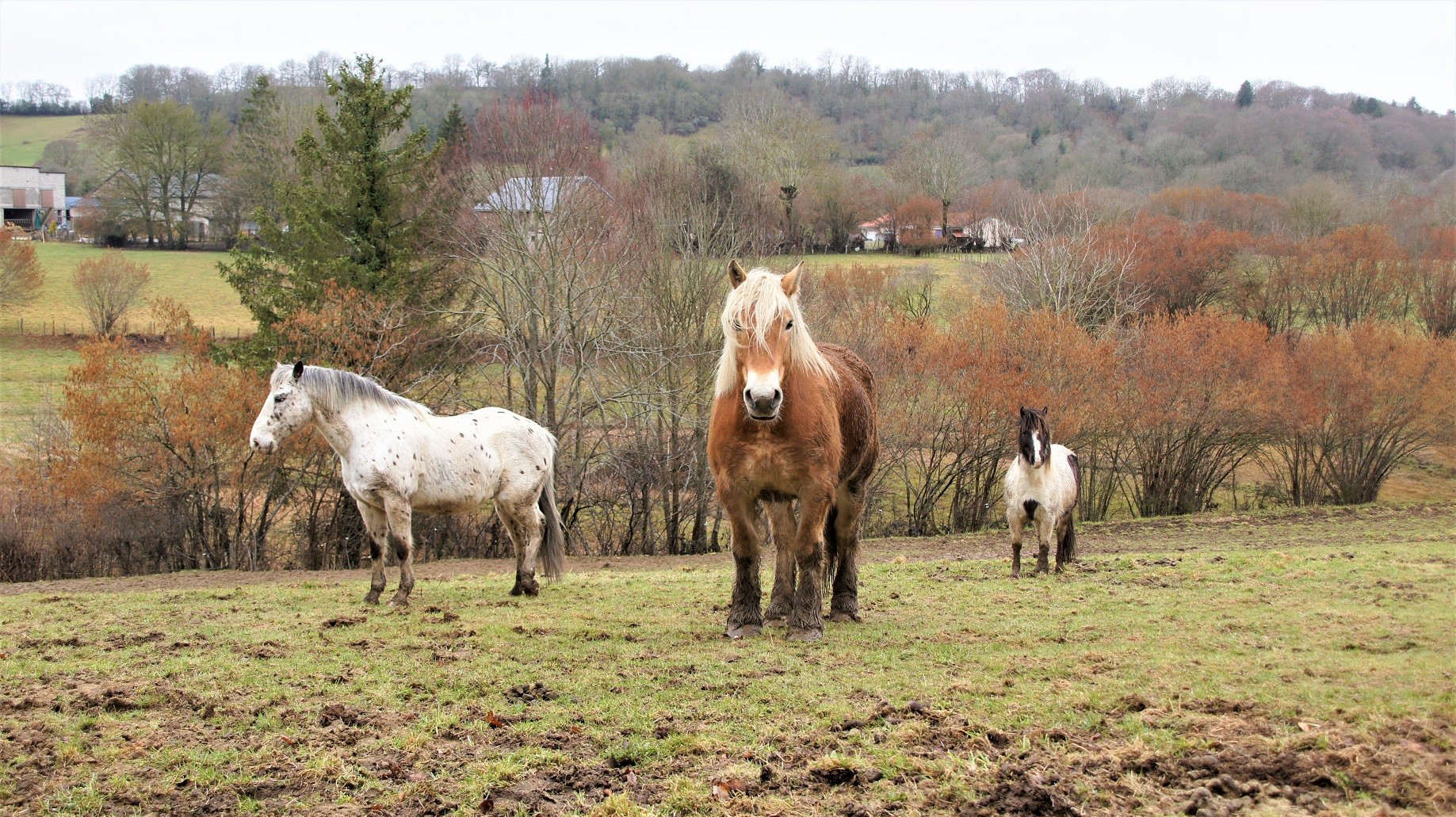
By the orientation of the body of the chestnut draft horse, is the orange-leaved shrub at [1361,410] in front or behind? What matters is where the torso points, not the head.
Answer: behind

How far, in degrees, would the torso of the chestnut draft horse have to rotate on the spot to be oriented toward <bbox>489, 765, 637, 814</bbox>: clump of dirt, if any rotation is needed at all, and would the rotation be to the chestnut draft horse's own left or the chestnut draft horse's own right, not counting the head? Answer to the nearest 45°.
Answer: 0° — it already faces it

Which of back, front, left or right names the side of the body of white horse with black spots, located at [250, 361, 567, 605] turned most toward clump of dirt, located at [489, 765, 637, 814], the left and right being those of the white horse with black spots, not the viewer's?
left

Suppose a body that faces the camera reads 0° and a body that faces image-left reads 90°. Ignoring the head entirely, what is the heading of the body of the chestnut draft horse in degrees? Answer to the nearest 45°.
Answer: approximately 0°

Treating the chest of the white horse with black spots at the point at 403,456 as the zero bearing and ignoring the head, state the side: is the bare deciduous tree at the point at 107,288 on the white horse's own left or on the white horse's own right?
on the white horse's own right

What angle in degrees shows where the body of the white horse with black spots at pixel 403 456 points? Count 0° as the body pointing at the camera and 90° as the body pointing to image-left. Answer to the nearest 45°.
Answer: approximately 90°

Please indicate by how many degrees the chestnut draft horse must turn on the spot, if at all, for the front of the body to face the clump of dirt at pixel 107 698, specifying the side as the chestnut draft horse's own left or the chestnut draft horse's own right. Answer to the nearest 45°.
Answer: approximately 45° to the chestnut draft horse's own right

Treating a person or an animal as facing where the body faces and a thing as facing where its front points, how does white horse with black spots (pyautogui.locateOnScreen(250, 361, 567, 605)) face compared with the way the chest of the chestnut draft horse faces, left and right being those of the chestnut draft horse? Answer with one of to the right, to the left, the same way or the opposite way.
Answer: to the right

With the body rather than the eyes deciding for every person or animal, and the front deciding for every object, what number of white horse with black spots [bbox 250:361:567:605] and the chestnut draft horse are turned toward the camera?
1
